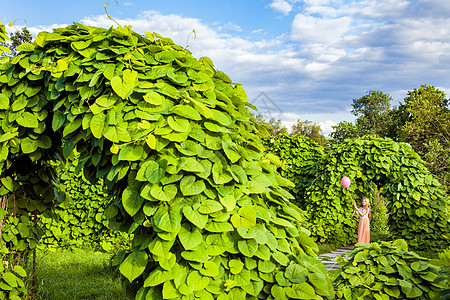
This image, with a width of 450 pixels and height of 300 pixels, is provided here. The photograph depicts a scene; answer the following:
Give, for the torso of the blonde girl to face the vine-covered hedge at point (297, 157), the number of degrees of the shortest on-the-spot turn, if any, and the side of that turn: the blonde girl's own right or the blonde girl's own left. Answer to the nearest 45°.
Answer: approximately 90° to the blonde girl's own right

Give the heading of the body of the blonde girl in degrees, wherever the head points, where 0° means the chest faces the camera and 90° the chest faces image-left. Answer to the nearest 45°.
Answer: approximately 45°

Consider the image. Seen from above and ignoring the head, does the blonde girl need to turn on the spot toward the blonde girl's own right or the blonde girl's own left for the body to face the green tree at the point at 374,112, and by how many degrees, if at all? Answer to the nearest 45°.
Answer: approximately 135° to the blonde girl's own right

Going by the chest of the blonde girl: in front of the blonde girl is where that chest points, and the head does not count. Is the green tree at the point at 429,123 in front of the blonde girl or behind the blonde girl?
behind

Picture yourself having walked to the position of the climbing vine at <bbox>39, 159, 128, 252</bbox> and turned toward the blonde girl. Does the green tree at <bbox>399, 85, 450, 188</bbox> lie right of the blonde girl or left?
left

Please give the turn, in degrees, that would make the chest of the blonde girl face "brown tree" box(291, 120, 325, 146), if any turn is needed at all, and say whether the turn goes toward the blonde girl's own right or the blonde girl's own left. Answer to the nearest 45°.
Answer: approximately 135° to the blonde girl's own right

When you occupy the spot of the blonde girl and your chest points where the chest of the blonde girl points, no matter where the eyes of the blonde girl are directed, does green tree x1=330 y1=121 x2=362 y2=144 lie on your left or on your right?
on your right

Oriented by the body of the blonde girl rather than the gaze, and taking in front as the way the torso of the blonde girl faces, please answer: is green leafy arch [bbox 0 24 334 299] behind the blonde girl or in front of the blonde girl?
in front

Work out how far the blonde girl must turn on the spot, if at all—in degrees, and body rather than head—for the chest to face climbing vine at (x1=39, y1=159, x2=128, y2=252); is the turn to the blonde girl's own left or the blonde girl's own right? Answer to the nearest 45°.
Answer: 0° — they already face it
